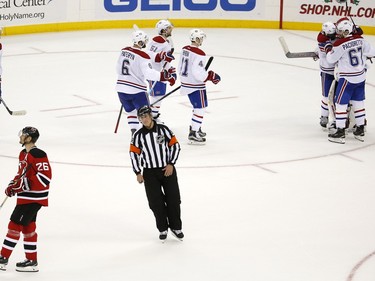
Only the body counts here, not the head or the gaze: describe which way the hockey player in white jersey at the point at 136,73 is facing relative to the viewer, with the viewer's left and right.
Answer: facing away from the viewer and to the right of the viewer

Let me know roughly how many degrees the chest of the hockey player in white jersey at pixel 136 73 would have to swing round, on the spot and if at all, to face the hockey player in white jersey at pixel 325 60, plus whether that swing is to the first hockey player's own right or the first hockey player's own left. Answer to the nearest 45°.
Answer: approximately 45° to the first hockey player's own right

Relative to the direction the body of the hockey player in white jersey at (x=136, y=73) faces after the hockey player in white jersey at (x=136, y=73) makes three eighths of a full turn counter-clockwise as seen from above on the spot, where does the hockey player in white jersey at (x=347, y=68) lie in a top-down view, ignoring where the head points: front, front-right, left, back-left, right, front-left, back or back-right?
back

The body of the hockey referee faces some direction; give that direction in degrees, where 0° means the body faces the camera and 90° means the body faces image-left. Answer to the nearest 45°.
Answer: approximately 0°

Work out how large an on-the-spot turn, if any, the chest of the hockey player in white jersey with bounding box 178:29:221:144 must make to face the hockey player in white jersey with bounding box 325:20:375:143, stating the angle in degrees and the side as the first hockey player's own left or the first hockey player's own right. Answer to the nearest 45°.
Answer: approximately 45° to the first hockey player's own right

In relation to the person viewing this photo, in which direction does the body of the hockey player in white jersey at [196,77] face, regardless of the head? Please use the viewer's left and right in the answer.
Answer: facing away from the viewer and to the right of the viewer
